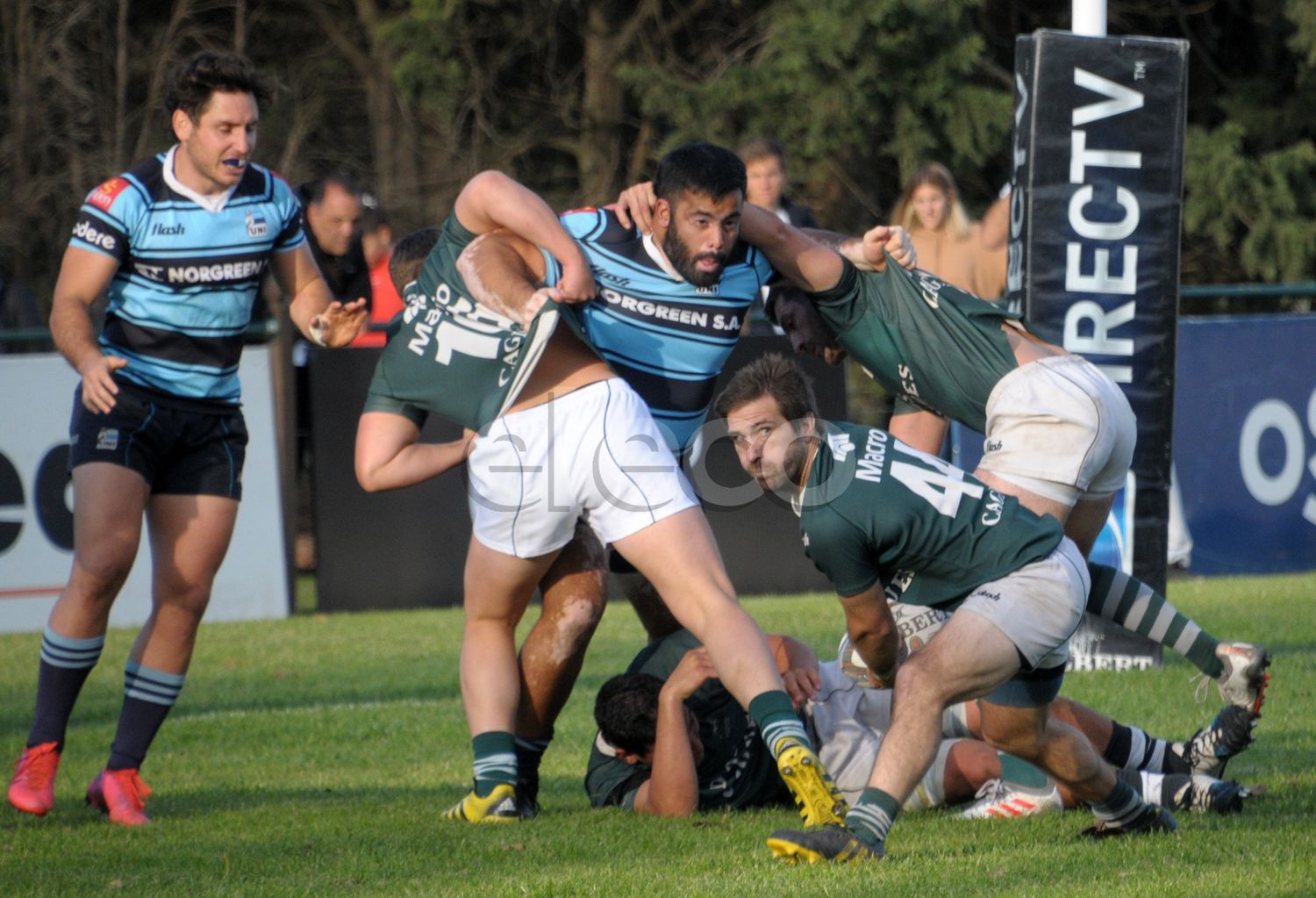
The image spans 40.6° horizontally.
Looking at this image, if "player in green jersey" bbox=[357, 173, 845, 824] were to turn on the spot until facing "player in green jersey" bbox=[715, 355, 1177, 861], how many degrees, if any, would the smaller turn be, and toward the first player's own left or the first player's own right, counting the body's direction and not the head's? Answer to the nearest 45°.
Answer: approximately 135° to the first player's own right

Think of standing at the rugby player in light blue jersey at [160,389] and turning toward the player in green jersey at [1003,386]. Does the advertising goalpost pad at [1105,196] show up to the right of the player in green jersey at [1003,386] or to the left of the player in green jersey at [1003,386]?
left

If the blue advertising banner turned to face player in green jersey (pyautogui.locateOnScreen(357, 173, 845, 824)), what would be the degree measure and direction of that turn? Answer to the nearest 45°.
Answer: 0° — it already faces them

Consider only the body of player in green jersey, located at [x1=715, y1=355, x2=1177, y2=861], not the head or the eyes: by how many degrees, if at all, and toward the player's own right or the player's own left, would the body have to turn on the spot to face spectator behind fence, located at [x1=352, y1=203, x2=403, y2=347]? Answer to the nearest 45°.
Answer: approximately 45° to the player's own right

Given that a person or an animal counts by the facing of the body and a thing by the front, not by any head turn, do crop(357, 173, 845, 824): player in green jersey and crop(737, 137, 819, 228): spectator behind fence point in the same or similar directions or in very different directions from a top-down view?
very different directions

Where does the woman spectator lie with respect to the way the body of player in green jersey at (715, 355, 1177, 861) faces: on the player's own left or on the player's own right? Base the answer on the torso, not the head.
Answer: on the player's own right

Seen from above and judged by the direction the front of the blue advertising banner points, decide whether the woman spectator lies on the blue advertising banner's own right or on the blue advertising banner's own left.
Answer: on the blue advertising banner's own right

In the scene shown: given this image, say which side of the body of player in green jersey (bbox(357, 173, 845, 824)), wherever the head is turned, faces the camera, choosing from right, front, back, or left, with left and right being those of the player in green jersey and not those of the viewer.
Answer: back

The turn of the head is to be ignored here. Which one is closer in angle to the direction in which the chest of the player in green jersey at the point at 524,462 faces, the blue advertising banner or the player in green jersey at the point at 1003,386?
the blue advertising banner

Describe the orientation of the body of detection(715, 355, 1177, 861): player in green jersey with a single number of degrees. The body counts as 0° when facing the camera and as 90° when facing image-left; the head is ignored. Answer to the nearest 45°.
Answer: approximately 90°
